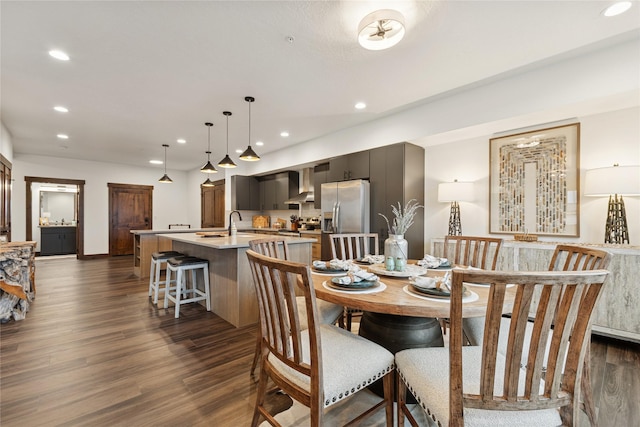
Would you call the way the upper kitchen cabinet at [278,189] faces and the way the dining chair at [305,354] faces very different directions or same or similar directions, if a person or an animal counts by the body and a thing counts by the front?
very different directions

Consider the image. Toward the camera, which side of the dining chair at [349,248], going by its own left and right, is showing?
front

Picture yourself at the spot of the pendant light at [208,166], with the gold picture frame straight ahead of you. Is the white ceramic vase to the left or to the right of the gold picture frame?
right

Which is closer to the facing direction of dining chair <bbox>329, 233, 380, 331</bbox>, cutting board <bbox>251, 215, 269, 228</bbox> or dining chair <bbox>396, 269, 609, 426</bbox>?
the dining chair

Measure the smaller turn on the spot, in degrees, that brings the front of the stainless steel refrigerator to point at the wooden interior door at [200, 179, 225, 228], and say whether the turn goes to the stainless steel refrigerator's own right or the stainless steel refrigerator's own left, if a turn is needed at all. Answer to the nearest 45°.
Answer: approximately 90° to the stainless steel refrigerator's own right

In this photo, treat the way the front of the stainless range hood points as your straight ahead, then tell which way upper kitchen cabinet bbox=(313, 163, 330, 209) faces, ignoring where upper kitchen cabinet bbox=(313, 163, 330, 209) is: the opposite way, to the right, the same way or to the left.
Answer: the same way

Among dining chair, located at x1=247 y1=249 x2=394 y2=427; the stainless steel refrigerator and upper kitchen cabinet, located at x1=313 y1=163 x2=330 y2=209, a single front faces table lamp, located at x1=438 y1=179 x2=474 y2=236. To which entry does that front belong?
the dining chair

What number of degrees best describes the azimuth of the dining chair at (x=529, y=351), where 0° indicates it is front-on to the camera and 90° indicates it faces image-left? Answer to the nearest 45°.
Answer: approximately 135°

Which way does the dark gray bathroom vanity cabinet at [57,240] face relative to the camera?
toward the camera

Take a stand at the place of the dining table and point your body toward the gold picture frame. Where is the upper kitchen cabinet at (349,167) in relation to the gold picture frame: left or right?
left

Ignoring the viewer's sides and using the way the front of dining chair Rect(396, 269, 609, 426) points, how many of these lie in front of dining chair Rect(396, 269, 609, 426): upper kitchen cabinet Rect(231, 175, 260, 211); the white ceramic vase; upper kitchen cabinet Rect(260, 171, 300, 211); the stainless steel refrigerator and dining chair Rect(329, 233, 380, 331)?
5

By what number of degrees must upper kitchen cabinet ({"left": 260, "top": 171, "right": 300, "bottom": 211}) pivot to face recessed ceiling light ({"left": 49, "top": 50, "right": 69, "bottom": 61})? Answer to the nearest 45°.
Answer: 0° — it already faces it

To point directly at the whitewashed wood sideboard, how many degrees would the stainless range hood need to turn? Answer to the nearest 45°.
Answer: approximately 90° to its left

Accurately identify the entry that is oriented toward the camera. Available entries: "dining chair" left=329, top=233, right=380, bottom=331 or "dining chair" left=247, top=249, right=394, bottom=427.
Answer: "dining chair" left=329, top=233, right=380, bottom=331

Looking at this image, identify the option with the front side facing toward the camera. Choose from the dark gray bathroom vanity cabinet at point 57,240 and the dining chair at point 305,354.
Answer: the dark gray bathroom vanity cabinet

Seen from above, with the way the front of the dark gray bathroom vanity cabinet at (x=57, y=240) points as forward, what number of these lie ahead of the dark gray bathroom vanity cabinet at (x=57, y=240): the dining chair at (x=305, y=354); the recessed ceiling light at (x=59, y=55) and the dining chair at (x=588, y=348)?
3

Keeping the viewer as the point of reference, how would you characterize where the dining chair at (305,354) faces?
facing away from the viewer and to the right of the viewer

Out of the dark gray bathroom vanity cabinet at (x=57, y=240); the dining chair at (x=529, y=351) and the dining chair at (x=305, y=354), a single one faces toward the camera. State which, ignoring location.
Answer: the dark gray bathroom vanity cabinet

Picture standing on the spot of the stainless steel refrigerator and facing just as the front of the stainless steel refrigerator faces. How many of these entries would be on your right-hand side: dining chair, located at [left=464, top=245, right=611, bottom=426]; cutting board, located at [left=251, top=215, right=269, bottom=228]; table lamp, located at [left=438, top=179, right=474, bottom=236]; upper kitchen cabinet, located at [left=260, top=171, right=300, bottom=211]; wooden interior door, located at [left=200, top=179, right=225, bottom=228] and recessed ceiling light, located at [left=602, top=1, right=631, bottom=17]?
3

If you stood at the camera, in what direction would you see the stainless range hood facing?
facing the viewer and to the left of the viewer
